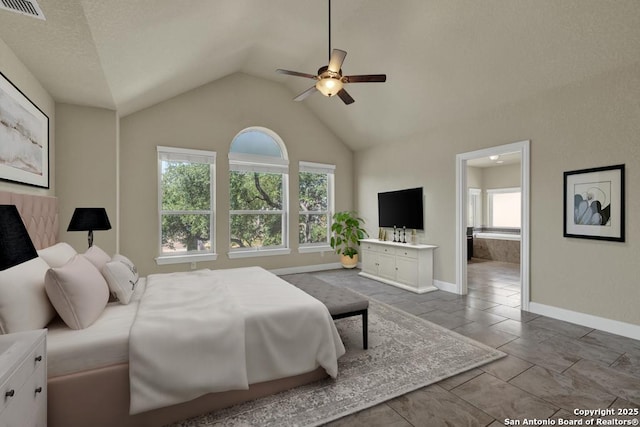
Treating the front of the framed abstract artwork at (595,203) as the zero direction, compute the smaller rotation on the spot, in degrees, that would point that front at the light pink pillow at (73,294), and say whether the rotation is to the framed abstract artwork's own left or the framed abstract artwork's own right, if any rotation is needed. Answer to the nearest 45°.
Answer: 0° — it already faces it

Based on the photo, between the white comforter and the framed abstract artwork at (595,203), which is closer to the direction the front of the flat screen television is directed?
the white comforter

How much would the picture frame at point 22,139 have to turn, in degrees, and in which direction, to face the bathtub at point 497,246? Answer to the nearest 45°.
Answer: approximately 45° to its left

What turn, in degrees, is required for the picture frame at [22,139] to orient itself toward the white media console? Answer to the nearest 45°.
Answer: approximately 45° to its left

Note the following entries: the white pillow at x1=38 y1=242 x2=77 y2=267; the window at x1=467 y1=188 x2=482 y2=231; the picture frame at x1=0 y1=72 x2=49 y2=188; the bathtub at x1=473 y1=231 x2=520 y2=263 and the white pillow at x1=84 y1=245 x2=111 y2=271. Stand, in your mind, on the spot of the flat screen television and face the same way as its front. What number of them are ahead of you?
3

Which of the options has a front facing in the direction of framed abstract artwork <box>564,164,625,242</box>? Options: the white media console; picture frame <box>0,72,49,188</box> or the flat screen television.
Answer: the picture frame

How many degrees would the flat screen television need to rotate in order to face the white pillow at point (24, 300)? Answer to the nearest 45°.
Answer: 0° — it already faces it

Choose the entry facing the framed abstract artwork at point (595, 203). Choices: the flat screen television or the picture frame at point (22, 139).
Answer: the picture frame

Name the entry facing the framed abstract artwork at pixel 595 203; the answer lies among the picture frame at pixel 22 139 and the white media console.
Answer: the picture frame

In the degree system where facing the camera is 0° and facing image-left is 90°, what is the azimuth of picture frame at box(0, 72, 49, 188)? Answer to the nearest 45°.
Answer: approximately 315°

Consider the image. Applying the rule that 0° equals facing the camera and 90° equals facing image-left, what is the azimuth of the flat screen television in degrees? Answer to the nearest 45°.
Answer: approximately 45°
